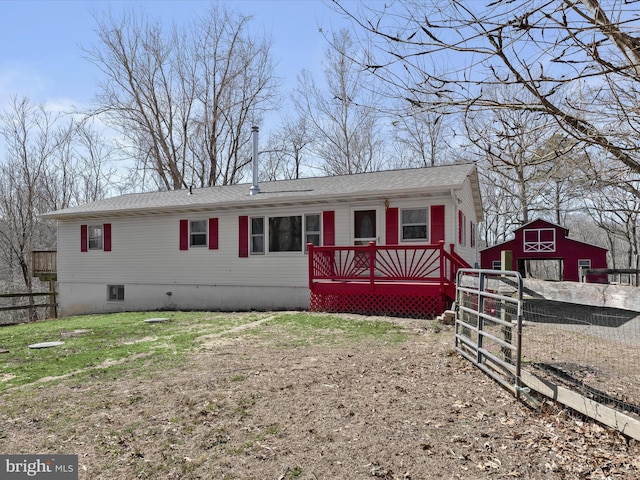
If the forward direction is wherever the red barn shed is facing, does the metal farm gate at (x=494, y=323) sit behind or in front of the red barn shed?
in front

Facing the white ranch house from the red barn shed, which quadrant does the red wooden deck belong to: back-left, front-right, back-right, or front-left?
front-left

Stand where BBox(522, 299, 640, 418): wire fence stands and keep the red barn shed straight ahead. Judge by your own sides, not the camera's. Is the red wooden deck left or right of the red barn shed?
left

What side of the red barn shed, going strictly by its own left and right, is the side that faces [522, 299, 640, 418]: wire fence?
front

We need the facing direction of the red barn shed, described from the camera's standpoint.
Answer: facing the viewer

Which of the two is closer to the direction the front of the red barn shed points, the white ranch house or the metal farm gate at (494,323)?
the metal farm gate

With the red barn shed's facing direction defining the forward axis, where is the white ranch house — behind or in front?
in front

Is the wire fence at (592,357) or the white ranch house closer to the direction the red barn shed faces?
the wire fence
